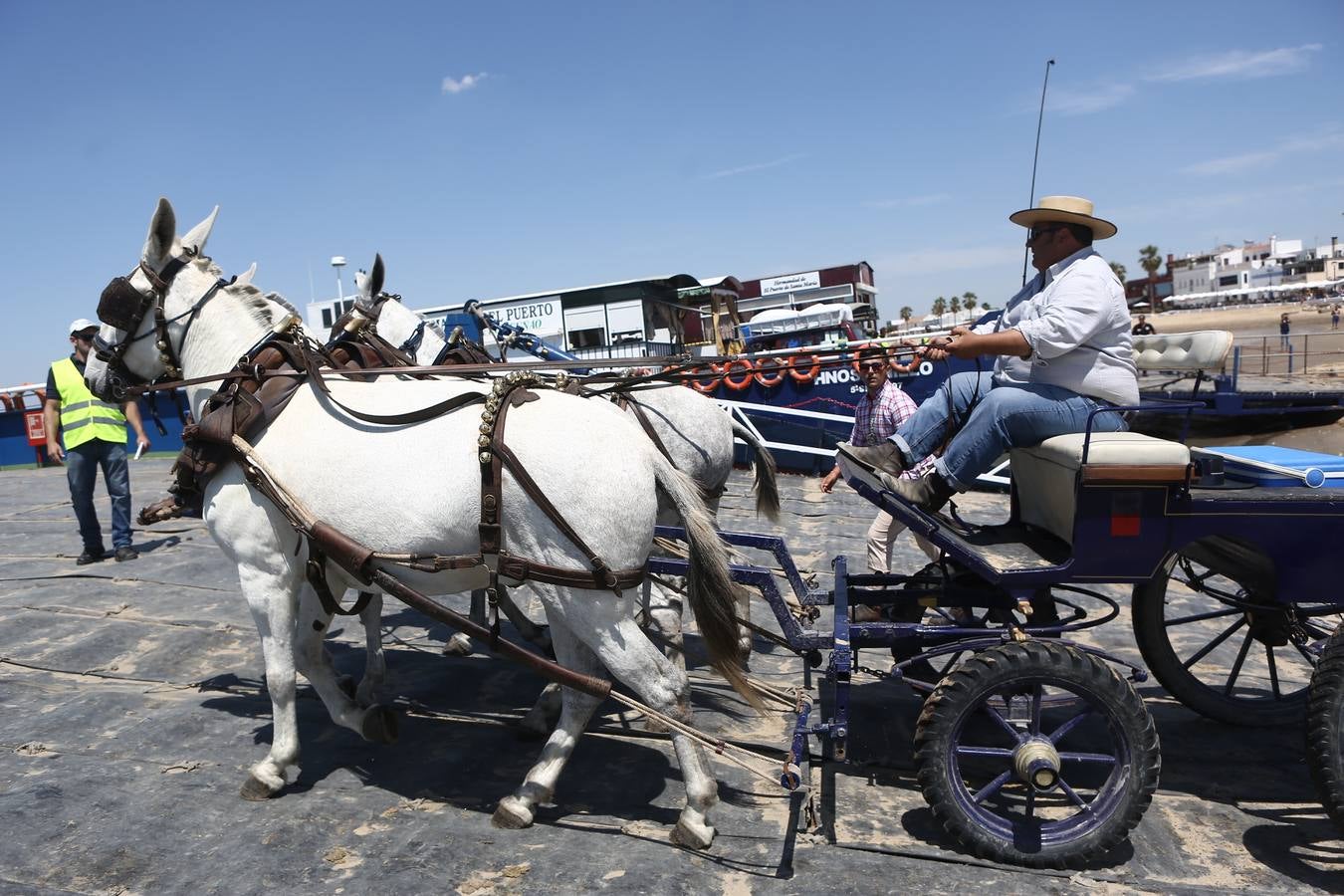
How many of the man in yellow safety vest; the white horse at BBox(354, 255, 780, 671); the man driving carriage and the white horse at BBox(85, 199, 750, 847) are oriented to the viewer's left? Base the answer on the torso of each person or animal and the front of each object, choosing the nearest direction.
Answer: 3

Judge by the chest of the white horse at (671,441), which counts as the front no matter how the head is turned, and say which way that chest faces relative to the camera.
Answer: to the viewer's left

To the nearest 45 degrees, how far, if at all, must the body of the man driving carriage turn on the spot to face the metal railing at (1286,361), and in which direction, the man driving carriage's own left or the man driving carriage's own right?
approximately 90° to the man driving carriage's own right

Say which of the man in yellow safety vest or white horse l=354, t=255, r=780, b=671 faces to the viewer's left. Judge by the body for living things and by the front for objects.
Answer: the white horse

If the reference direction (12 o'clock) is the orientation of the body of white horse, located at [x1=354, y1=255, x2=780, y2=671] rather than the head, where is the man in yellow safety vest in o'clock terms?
The man in yellow safety vest is roughly at 1 o'clock from the white horse.

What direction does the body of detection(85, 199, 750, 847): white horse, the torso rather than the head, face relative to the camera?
to the viewer's left

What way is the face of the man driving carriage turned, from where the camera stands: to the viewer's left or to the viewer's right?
to the viewer's left

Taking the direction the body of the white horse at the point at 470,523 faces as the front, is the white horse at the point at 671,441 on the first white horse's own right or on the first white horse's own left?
on the first white horse's own right

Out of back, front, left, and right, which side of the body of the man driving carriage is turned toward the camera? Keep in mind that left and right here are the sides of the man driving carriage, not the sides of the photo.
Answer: left

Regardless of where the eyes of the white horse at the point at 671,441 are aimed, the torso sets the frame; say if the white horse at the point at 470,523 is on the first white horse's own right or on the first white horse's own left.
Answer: on the first white horse's own left
